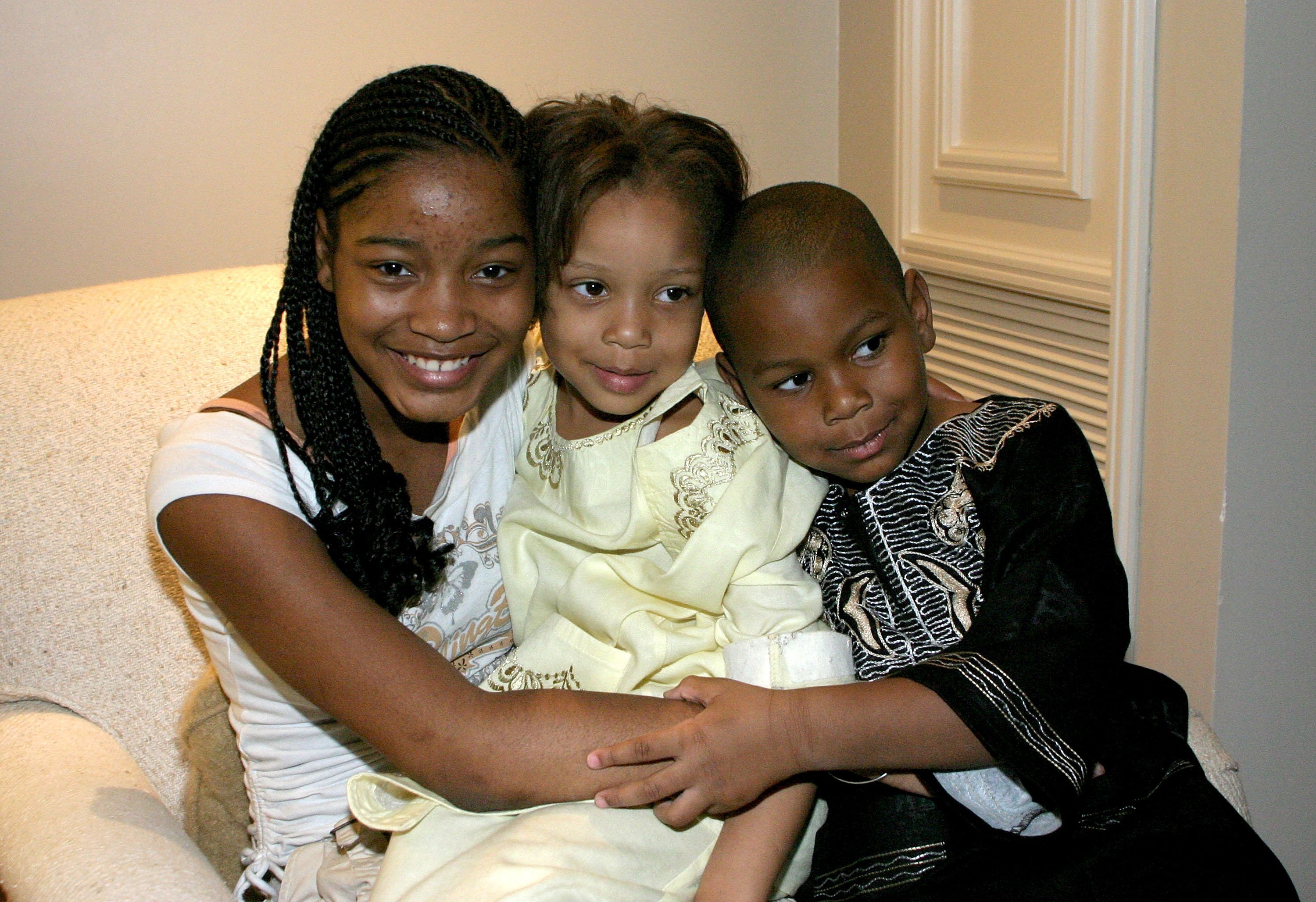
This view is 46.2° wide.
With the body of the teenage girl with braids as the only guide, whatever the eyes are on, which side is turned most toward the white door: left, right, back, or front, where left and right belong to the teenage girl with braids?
left

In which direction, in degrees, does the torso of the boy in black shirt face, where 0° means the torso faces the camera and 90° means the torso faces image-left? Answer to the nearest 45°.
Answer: approximately 45°

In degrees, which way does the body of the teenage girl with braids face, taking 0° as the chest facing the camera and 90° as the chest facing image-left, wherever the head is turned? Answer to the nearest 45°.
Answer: approximately 315°

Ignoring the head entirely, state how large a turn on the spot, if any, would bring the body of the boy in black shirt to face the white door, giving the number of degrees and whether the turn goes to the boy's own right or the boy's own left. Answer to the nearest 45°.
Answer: approximately 135° to the boy's own right
